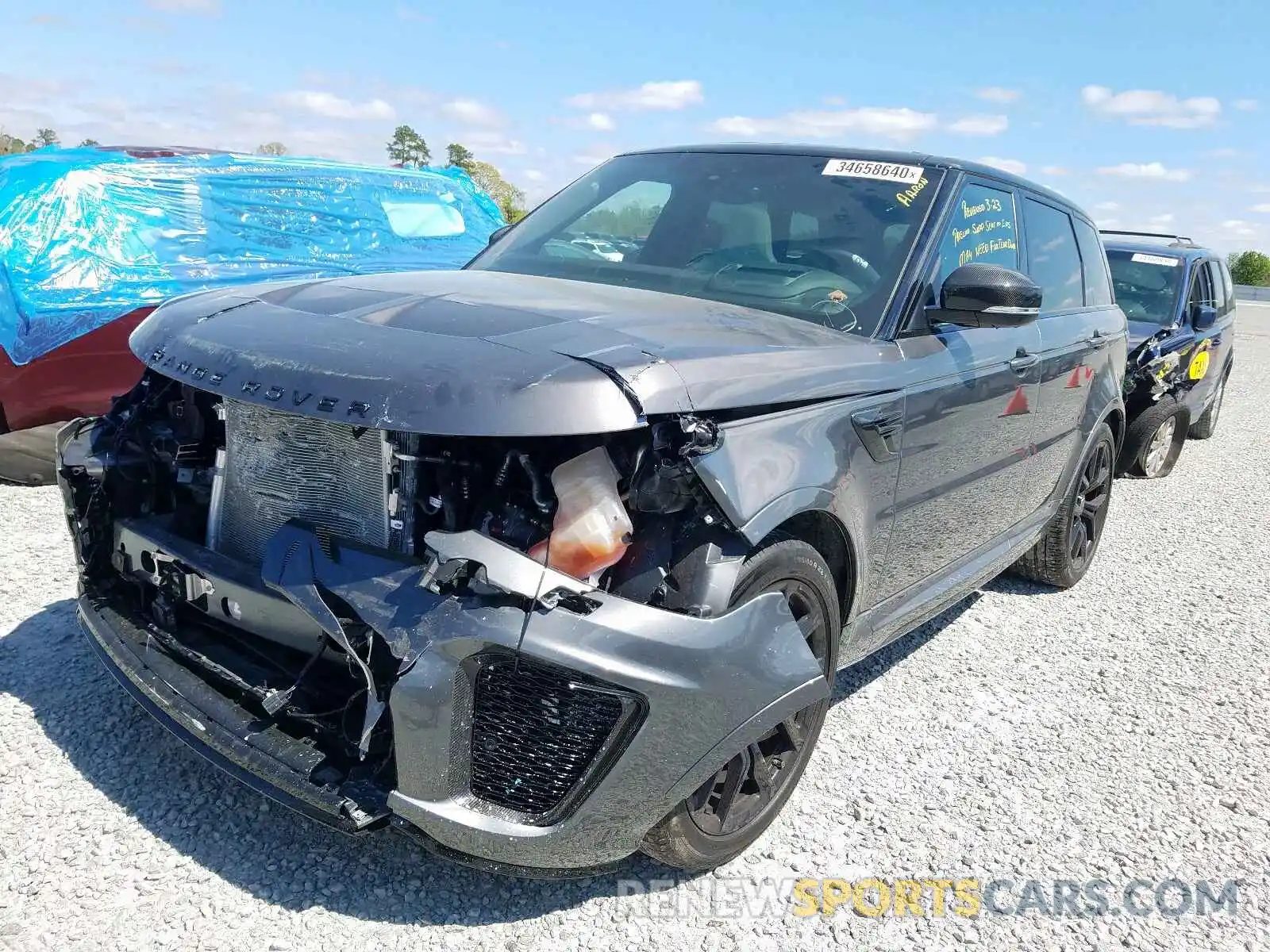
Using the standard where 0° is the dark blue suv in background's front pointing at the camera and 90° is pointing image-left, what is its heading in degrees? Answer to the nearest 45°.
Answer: approximately 45°

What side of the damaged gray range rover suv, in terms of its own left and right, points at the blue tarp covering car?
right

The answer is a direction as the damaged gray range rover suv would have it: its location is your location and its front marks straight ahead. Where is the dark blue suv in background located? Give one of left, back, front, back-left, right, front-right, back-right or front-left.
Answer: back
